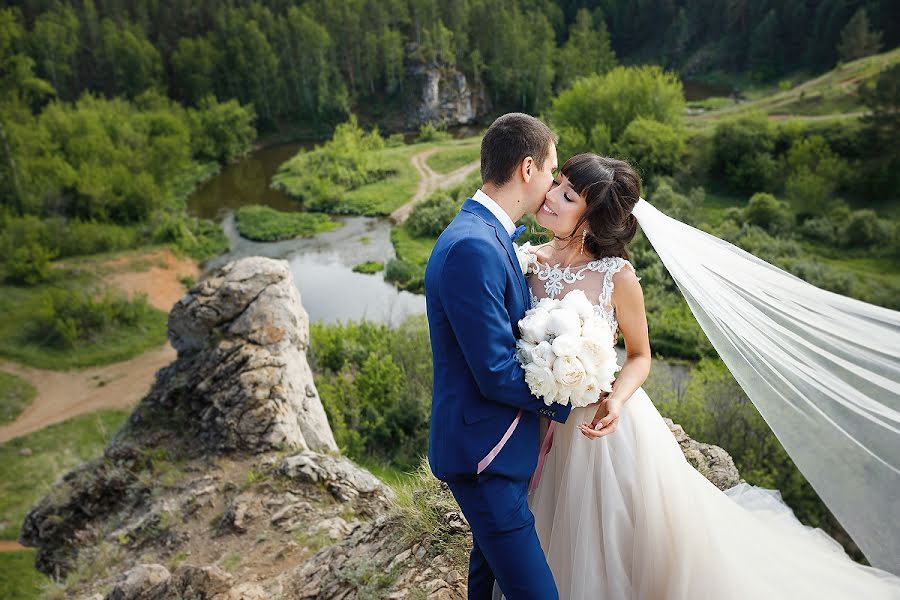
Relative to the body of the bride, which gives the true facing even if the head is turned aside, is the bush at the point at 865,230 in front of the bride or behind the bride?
behind

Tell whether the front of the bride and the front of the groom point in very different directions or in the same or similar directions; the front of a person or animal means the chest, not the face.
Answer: very different directions

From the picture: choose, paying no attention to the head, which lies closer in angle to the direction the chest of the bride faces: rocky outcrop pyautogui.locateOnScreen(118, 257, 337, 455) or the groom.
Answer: the groom

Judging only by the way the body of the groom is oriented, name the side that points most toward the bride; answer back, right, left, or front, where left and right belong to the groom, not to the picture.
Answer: front

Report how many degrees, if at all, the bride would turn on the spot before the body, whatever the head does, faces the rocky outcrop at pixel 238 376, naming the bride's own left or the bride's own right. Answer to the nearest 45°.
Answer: approximately 90° to the bride's own right

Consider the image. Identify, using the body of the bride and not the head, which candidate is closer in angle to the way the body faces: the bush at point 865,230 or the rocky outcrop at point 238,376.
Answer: the rocky outcrop

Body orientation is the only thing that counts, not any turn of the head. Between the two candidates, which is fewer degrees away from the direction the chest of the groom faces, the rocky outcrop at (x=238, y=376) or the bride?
the bride

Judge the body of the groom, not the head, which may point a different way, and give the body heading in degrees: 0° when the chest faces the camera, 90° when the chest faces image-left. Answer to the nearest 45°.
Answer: approximately 270°

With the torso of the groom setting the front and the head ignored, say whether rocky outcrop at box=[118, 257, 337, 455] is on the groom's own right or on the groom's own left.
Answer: on the groom's own left

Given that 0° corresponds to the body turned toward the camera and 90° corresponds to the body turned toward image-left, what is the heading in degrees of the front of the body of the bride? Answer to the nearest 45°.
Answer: approximately 45°

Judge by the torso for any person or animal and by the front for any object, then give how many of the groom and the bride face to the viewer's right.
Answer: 1

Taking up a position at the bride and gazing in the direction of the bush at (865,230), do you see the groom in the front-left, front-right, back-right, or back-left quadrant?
back-left
